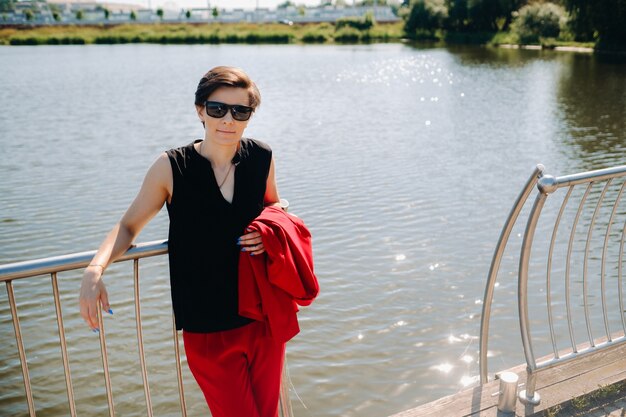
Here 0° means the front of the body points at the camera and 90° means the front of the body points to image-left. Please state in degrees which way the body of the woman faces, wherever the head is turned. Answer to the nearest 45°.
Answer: approximately 0°

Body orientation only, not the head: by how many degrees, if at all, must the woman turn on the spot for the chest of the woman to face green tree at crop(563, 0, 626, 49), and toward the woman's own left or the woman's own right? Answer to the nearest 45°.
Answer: approximately 135° to the woman's own left
